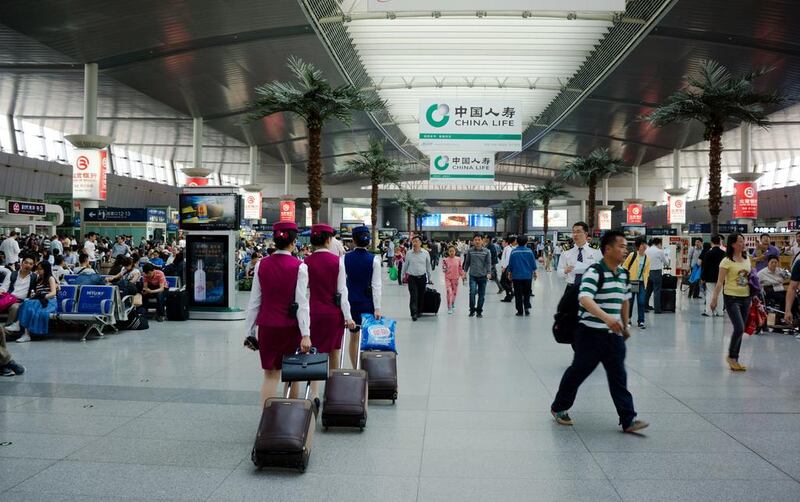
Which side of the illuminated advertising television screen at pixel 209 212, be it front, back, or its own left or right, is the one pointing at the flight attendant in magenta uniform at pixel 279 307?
front

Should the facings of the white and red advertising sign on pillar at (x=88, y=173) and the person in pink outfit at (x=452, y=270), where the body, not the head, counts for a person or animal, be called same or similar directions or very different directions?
same or similar directions

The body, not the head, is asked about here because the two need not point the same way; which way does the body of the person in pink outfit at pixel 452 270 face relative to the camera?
toward the camera

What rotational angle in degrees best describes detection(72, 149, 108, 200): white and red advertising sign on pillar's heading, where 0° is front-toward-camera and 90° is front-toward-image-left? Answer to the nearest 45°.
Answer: approximately 0°

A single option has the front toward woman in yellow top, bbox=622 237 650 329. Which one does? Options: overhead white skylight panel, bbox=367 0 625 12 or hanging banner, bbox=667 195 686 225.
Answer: the hanging banner

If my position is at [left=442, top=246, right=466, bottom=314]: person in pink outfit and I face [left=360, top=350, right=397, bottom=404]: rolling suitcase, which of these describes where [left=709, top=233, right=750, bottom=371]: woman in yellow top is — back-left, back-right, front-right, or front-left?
front-left

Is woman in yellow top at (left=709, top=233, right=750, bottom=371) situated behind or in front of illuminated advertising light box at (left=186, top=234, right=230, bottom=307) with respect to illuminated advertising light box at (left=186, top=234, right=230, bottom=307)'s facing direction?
in front

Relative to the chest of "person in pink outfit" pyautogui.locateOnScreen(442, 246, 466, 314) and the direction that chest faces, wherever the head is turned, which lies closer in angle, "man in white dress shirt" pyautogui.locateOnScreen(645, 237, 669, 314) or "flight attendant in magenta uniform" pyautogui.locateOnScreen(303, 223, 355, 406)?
the flight attendant in magenta uniform

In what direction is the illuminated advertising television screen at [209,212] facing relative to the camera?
toward the camera

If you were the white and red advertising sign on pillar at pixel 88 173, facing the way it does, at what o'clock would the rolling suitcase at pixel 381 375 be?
The rolling suitcase is roughly at 12 o'clock from the white and red advertising sign on pillar.

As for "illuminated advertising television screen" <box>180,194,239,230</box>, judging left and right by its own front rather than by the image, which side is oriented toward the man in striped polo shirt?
front

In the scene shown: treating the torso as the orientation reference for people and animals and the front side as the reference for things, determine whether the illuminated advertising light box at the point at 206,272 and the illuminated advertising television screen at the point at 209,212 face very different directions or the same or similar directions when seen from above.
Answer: same or similar directions
